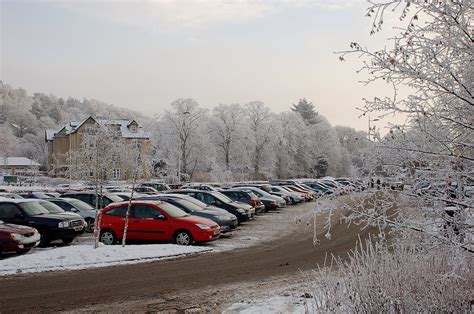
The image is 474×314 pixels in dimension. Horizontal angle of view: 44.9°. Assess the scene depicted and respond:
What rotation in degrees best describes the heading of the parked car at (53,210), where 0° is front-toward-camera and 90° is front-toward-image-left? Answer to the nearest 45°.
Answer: approximately 315°

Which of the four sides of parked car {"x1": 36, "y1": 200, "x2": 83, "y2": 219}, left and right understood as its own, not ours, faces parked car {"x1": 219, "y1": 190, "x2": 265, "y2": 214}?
left

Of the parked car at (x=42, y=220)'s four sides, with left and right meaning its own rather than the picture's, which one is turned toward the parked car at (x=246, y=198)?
left

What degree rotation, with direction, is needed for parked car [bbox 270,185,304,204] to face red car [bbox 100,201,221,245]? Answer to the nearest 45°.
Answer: approximately 45° to its right

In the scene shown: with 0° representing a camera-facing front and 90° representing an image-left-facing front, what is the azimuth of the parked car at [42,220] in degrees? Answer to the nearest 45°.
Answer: approximately 315°

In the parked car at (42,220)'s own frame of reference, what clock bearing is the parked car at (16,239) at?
the parked car at (16,239) is roughly at 2 o'clock from the parked car at (42,220).

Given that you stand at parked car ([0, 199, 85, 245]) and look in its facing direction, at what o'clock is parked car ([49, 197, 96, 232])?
parked car ([49, 197, 96, 232]) is roughly at 8 o'clock from parked car ([0, 199, 85, 245]).

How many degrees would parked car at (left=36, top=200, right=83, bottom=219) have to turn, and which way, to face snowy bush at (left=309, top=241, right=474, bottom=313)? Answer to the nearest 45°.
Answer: approximately 45° to its right

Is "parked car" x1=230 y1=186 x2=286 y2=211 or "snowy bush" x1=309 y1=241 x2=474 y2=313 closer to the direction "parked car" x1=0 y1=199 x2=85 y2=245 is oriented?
the snowy bush
